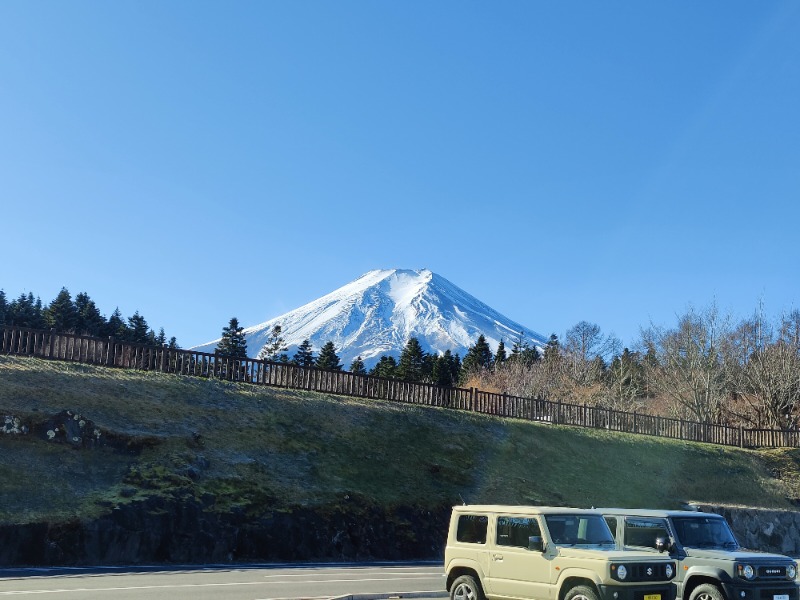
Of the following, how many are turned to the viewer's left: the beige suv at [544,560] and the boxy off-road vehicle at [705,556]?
0

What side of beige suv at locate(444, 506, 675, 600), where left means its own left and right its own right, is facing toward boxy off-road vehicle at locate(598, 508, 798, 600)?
left

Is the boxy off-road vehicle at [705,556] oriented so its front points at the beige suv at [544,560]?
no

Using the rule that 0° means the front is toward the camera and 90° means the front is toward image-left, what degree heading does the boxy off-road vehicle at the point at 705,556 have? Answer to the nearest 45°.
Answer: approximately 315°

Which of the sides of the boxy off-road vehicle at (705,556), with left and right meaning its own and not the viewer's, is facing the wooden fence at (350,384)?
back

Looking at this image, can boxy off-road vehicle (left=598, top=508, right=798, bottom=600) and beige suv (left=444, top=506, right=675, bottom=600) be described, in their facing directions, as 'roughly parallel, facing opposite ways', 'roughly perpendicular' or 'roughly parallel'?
roughly parallel

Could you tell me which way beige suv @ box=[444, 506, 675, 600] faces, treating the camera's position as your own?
facing the viewer and to the right of the viewer

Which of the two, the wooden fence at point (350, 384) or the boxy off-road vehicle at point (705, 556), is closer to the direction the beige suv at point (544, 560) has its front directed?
the boxy off-road vehicle

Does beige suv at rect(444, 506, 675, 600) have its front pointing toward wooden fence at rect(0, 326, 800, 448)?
no
